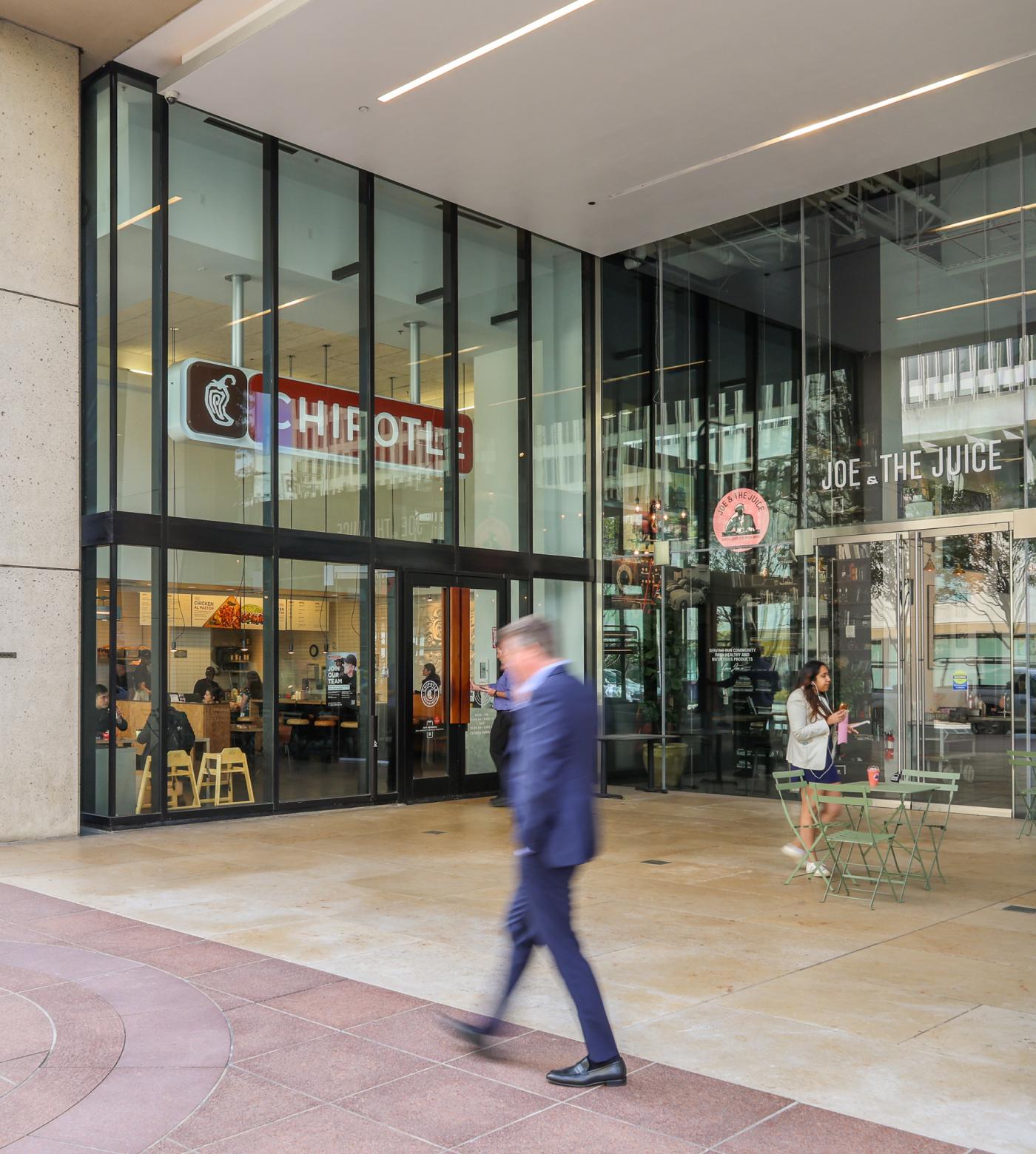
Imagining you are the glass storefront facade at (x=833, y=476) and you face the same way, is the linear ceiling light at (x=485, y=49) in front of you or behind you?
in front

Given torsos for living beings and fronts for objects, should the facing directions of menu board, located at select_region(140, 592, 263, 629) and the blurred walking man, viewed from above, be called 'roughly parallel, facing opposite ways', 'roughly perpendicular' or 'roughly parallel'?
roughly perpendicular

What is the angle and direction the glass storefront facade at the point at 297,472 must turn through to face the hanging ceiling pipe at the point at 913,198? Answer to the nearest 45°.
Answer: approximately 45° to its left

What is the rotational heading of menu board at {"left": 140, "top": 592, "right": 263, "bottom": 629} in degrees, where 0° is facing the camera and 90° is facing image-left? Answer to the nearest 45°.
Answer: approximately 0°

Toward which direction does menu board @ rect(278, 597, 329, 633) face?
toward the camera

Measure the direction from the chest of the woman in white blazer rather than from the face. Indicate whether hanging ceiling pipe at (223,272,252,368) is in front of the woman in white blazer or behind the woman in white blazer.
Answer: behind

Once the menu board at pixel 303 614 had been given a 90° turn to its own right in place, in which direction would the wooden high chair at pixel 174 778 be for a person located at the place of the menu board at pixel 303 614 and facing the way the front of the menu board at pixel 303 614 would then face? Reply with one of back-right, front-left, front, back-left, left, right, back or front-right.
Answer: front-left
